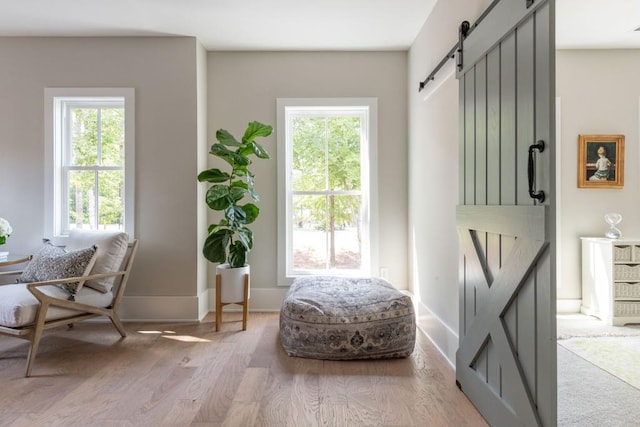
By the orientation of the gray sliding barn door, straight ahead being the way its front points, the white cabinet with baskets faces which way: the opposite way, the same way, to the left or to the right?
to the left

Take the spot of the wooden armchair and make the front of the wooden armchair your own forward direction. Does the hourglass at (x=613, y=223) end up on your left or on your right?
on your left

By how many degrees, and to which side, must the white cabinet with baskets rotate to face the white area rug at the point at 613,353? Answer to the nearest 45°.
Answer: approximately 45° to its right

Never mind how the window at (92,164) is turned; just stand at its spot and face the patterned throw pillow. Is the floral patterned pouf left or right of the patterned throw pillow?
left

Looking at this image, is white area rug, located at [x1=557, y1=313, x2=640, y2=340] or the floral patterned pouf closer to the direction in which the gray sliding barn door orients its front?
the floral patterned pouf

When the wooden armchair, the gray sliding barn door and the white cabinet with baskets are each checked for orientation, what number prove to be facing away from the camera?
0

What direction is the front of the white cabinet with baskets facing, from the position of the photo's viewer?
facing the viewer and to the right of the viewer

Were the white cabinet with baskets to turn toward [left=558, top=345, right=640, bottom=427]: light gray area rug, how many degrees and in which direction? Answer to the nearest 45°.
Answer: approximately 45° to its right

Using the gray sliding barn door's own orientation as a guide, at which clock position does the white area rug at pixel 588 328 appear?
The white area rug is roughly at 5 o'clock from the gray sliding barn door.

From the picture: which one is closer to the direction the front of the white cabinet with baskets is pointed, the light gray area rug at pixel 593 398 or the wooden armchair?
the light gray area rug

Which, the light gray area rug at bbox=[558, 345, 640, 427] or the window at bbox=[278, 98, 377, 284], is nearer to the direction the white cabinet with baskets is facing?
the light gray area rug

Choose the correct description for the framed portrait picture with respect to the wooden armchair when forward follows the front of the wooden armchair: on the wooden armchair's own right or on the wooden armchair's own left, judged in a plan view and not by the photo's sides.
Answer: on the wooden armchair's own left

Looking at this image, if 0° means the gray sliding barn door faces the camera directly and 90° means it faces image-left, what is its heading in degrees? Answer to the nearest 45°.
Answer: approximately 45°
